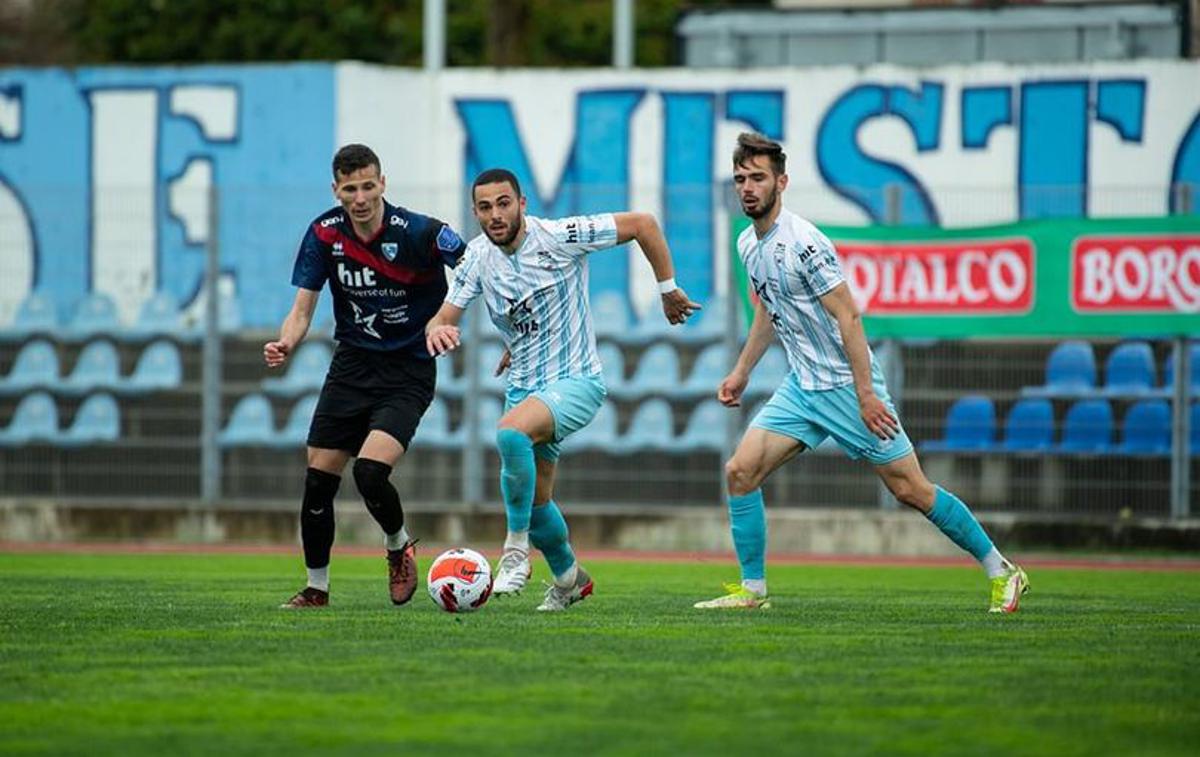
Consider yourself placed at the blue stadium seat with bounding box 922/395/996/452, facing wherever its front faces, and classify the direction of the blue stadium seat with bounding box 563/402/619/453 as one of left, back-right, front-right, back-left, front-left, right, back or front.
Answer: front-right

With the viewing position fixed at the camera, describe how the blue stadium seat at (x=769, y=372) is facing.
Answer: facing the viewer and to the left of the viewer

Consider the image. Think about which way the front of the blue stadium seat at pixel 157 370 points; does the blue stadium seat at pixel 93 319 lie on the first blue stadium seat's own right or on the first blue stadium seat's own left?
on the first blue stadium seat's own right

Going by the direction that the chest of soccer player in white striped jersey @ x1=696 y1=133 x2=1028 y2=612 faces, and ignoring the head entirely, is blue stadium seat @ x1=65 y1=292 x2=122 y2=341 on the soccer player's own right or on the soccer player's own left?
on the soccer player's own right

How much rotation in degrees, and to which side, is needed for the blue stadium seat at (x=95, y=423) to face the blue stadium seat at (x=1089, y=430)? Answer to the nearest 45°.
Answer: approximately 90° to its left

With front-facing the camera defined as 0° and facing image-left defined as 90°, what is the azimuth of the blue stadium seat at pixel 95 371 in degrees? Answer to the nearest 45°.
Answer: approximately 45°

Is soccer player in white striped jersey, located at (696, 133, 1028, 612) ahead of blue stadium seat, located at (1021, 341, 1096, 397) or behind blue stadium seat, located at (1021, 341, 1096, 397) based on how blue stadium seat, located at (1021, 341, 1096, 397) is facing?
ahead

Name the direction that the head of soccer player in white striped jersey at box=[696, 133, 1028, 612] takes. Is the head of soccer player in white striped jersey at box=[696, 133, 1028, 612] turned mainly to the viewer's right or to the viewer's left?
to the viewer's left

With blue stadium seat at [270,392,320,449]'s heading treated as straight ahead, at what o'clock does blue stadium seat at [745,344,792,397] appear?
blue stadium seat at [745,344,792,397] is roughly at 8 o'clock from blue stadium seat at [270,392,320,449].

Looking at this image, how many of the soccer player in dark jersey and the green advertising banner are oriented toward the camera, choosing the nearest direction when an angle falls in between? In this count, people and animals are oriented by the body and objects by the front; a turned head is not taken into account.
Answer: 2

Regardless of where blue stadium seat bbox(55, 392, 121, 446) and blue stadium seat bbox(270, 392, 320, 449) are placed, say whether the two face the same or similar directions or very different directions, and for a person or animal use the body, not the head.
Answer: same or similar directions

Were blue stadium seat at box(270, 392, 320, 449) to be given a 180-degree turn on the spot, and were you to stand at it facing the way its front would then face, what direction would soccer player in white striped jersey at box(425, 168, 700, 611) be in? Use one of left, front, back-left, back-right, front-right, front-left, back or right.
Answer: back-right
